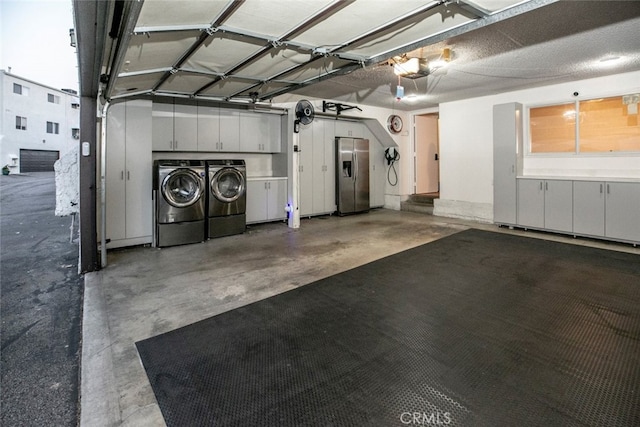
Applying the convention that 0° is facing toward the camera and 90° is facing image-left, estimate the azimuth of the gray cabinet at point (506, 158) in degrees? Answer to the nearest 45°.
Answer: approximately 0°

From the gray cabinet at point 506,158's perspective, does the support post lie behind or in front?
in front

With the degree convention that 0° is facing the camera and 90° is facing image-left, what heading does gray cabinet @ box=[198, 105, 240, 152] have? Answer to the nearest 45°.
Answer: approximately 0°
